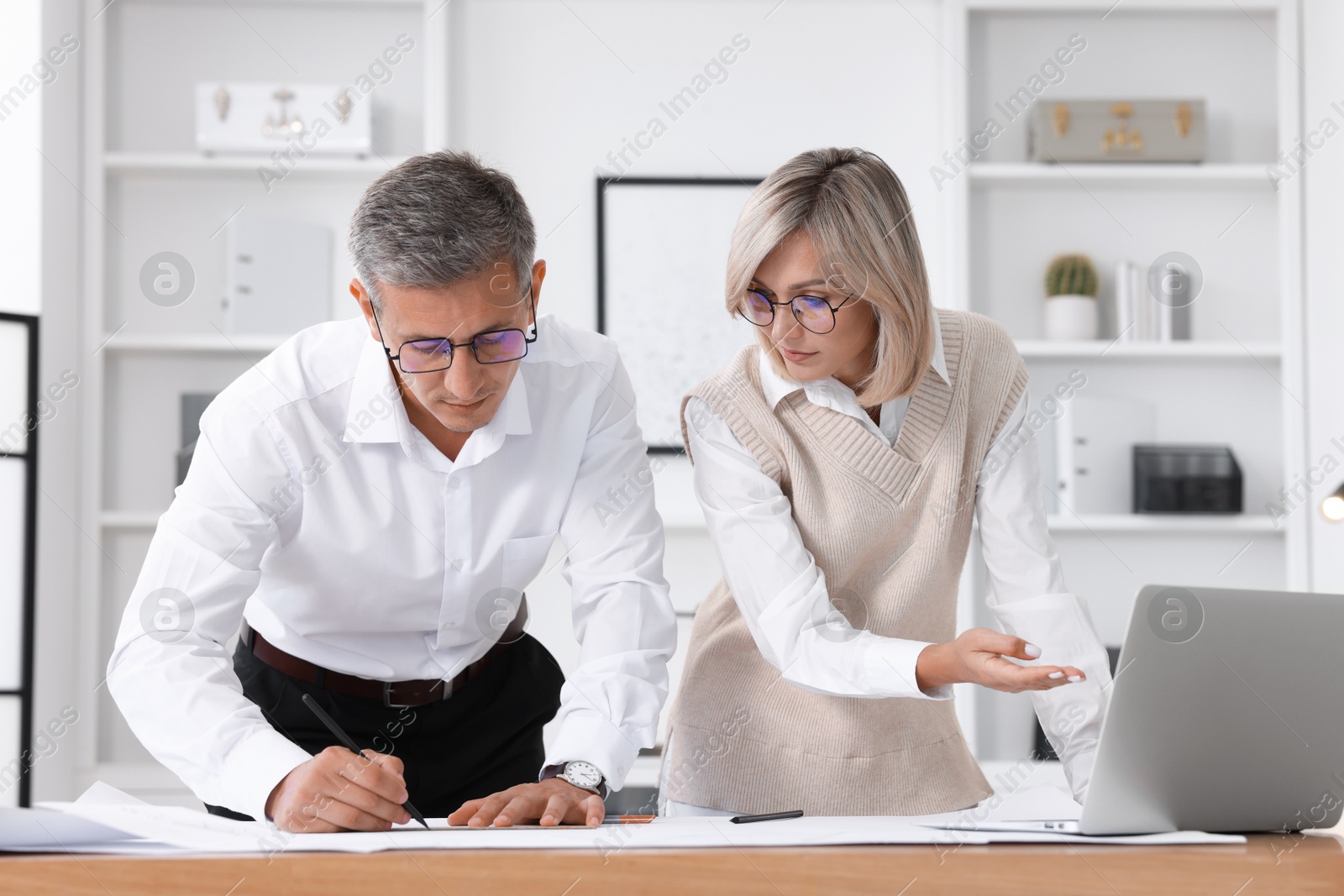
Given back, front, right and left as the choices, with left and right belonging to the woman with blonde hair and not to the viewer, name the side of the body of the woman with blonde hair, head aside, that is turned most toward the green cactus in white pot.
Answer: back

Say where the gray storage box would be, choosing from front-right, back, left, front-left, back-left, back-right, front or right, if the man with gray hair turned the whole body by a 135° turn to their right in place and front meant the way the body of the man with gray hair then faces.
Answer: right

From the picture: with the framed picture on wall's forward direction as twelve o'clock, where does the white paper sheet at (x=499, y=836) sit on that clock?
The white paper sheet is roughly at 12 o'clock from the framed picture on wall.

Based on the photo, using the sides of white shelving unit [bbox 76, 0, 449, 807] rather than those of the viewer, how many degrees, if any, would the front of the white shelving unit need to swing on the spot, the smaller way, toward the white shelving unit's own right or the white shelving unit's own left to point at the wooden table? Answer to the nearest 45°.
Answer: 0° — it already faces it

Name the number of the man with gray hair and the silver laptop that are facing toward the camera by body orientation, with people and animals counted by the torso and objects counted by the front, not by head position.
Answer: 1

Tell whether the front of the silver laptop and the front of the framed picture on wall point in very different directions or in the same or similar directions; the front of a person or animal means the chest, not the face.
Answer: very different directions
